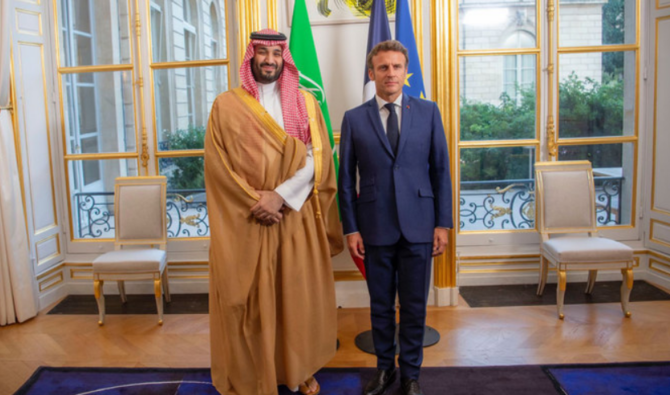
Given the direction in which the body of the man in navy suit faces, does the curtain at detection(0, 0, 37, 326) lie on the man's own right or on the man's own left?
on the man's own right

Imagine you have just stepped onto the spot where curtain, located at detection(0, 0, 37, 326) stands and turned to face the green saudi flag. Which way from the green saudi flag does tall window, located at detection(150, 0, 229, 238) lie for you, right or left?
left

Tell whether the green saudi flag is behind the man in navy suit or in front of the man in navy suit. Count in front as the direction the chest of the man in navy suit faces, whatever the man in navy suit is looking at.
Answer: behind

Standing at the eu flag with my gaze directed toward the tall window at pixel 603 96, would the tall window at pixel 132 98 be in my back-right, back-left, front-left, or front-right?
back-left

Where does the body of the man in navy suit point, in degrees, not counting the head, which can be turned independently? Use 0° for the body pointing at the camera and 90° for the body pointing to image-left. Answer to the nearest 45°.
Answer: approximately 0°

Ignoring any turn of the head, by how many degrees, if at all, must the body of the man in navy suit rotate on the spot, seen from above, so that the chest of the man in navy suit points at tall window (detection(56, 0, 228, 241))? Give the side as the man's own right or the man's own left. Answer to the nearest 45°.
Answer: approximately 135° to the man's own right

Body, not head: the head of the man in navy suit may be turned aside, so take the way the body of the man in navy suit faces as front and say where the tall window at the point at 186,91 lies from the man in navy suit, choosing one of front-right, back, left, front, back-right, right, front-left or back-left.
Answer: back-right

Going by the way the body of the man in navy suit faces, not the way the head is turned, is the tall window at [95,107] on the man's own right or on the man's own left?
on the man's own right

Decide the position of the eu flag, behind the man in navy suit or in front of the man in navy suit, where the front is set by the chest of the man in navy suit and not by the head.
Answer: behind

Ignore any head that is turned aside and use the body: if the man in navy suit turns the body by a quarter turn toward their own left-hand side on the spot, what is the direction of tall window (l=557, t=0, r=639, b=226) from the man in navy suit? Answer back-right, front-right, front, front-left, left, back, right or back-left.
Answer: front-left

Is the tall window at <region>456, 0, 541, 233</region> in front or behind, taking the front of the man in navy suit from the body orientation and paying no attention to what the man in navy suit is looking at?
behind
